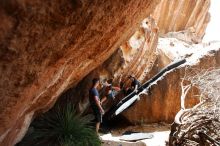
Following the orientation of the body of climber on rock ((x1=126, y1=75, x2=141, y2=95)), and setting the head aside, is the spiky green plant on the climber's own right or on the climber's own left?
on the climber's own left
